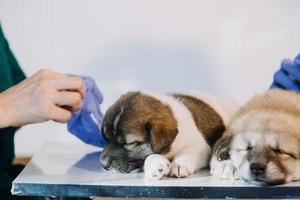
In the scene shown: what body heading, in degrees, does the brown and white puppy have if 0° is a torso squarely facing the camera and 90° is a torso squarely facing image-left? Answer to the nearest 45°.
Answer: approximately 45°
